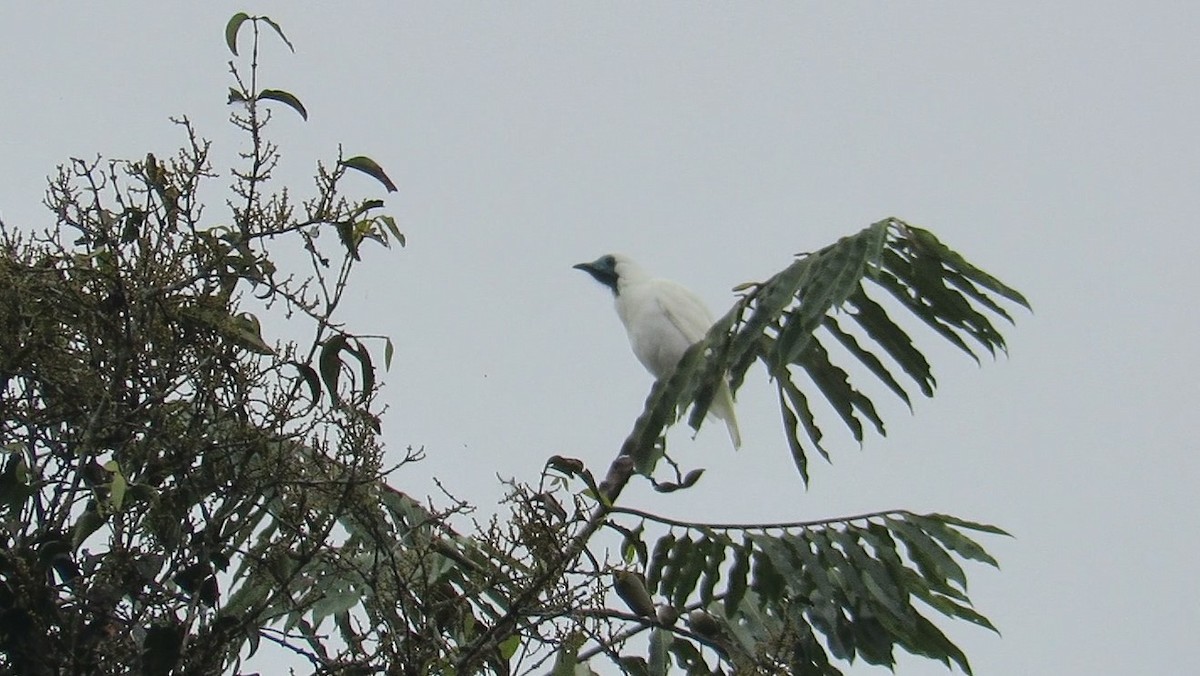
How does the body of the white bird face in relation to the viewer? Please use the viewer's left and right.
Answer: facing to the left of the viewer
